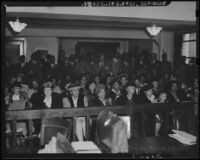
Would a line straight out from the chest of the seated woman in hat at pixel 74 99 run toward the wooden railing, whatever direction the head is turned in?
yes

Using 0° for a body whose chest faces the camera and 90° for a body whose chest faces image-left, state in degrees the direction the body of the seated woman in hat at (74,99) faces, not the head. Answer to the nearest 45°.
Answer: approximately 0°
